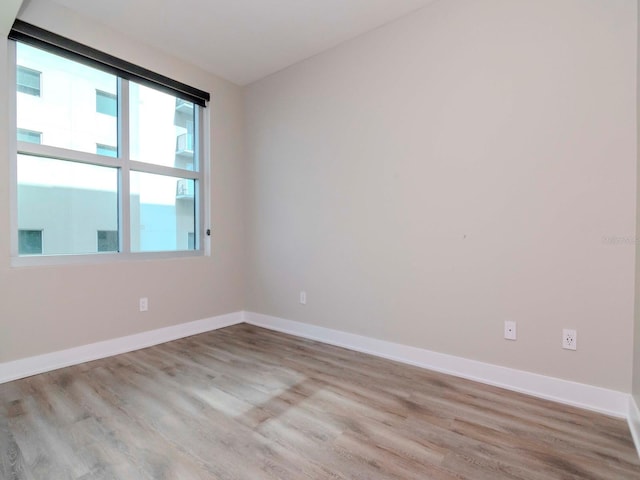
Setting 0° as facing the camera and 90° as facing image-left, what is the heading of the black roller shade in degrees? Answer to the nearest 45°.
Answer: approximately 315°
